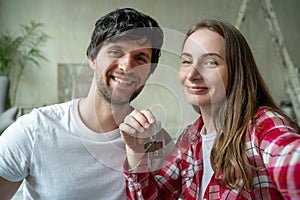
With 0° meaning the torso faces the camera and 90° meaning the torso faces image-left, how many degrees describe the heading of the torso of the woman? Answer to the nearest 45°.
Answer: approximately 45°

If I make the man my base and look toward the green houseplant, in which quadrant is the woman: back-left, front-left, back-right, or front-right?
back-right

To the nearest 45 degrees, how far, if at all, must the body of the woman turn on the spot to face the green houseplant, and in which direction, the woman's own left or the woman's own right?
approximately 90° to the woman's own right

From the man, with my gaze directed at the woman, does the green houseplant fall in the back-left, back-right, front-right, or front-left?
back-left
